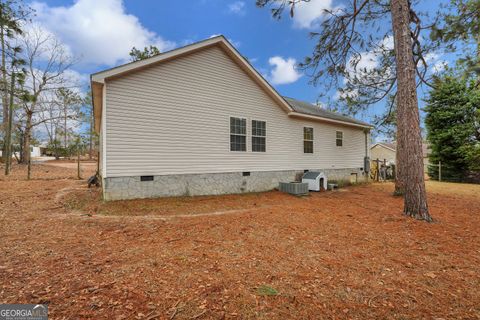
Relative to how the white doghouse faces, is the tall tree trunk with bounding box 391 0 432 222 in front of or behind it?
in front

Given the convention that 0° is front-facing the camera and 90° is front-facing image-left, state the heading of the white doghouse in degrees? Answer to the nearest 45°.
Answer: approximately 315°
